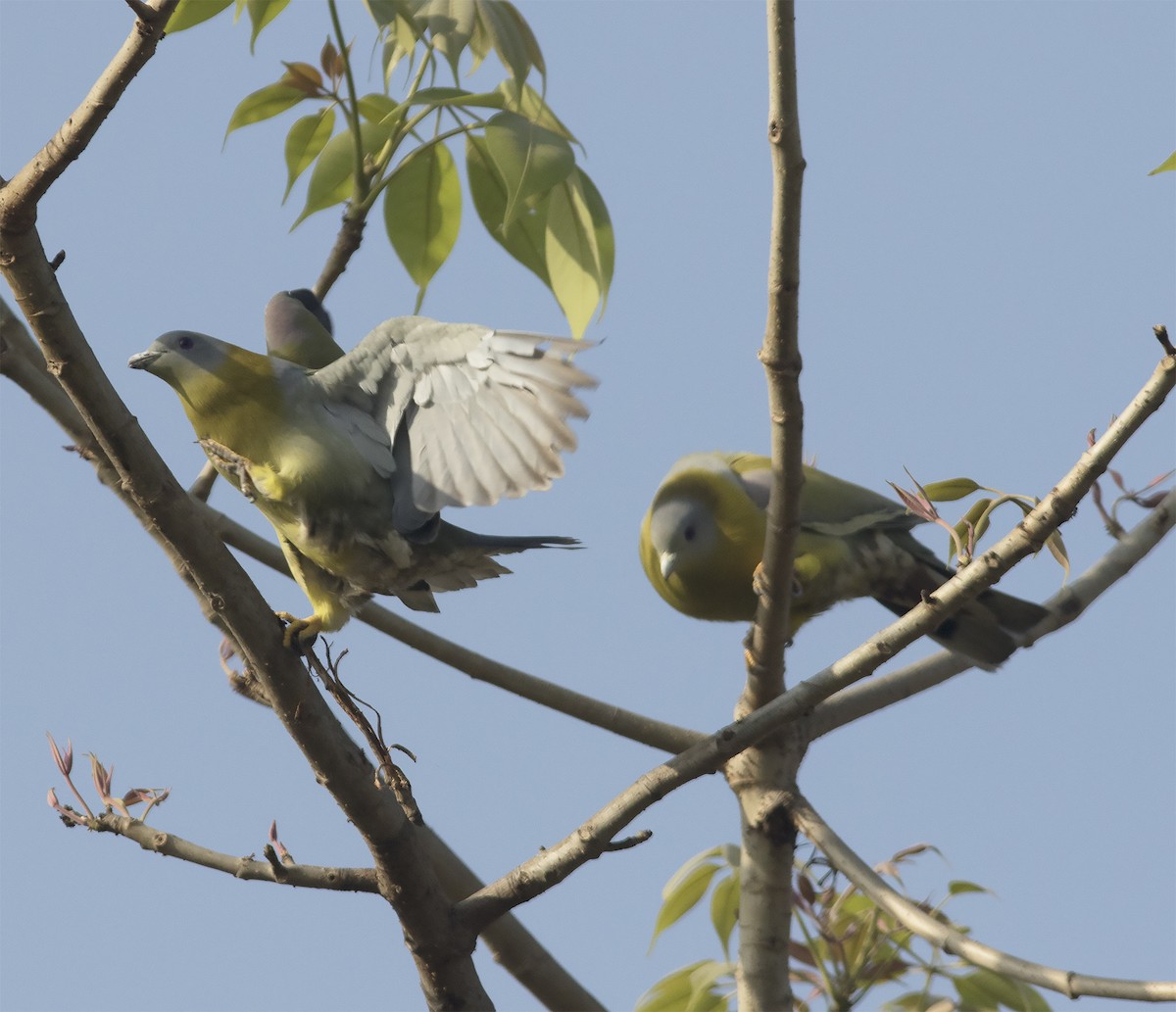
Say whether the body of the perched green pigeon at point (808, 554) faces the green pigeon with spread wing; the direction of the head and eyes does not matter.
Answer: yes

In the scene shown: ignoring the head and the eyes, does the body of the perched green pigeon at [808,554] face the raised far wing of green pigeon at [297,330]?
yes

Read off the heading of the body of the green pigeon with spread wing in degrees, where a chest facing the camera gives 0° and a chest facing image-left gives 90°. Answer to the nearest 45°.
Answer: approximately 90°

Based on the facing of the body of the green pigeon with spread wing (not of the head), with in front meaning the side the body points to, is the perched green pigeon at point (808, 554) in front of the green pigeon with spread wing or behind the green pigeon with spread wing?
behind
